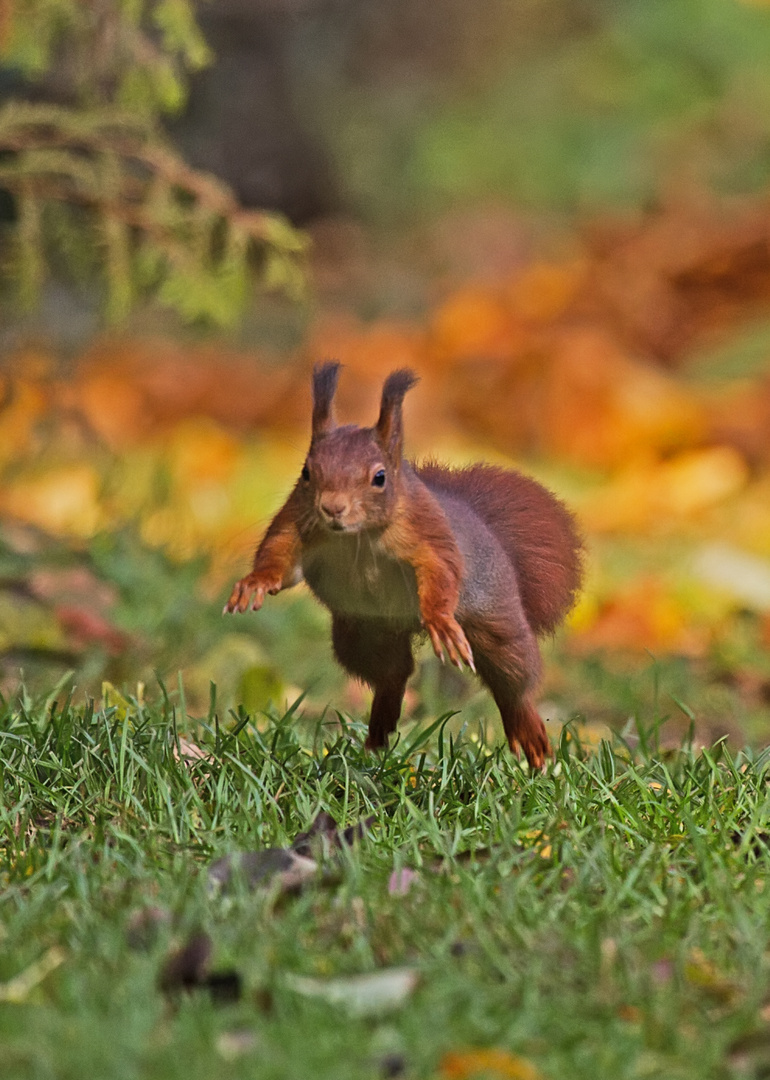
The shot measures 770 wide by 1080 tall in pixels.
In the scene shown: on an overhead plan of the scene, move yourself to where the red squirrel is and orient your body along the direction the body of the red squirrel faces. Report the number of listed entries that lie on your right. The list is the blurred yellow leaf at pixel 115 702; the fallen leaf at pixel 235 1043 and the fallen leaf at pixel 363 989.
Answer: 1

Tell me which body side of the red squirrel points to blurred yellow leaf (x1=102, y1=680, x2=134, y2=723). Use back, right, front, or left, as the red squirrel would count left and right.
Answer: right

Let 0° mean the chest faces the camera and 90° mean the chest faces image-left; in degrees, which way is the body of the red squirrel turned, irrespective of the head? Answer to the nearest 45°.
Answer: approximately 45°

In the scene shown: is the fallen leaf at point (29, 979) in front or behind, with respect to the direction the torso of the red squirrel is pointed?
in front

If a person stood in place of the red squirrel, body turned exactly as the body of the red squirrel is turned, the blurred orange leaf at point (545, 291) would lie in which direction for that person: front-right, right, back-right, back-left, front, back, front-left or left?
back-right

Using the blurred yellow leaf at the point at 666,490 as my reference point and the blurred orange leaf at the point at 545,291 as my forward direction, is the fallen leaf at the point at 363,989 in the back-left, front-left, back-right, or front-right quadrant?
back-left

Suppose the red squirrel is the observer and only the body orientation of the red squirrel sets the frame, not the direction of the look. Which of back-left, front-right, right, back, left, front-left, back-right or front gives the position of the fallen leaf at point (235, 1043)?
front-left

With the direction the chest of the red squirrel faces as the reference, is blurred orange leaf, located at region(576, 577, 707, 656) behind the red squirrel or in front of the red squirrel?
behind

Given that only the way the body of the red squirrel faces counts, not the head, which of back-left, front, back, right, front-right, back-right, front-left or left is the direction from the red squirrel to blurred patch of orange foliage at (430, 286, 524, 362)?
back-right

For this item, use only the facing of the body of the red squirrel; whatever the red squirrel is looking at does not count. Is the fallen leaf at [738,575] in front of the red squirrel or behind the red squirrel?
behind

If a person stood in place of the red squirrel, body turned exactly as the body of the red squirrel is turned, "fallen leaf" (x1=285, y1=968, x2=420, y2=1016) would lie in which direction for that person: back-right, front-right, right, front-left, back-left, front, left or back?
front-left
